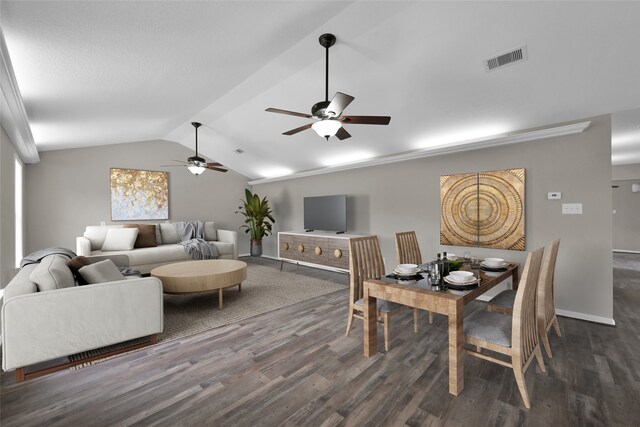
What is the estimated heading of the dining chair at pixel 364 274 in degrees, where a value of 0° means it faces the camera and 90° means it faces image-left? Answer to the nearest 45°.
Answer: approximately 315°

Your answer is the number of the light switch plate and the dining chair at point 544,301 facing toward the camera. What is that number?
1

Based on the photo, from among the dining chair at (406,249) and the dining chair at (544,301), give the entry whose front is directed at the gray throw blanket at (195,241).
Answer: the dining chair at (544,301)

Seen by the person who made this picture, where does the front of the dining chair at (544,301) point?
facing to the left of the viewer

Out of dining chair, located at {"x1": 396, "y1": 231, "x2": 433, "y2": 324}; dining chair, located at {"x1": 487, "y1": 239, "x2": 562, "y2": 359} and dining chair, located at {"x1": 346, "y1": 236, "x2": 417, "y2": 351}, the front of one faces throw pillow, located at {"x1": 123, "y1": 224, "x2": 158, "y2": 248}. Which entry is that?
dining chair, located at {"x1": 487, "y1": 239, "x2": 562, "y2": 359}

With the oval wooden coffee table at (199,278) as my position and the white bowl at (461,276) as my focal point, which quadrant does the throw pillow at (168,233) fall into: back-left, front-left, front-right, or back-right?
back-left

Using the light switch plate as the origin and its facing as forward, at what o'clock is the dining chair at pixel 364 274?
The dining chair is roughly at 1 o'clock from the light switch plate.

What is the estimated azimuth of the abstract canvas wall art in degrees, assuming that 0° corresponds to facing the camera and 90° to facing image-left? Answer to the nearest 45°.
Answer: approximately 0°

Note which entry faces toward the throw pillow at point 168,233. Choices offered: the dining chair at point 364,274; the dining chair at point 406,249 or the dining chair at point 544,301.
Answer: the dining chair at point 544,301

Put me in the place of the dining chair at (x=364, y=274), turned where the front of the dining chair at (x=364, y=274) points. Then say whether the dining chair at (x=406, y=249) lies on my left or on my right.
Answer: on my left

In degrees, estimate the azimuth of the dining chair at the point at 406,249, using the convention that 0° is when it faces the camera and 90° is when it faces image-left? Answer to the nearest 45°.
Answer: approximately 315°
